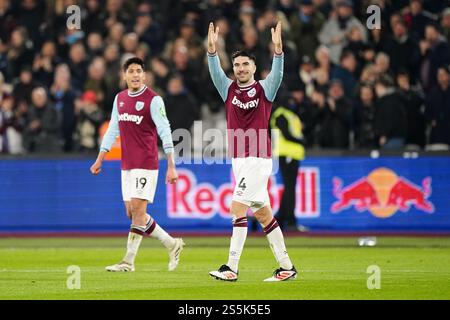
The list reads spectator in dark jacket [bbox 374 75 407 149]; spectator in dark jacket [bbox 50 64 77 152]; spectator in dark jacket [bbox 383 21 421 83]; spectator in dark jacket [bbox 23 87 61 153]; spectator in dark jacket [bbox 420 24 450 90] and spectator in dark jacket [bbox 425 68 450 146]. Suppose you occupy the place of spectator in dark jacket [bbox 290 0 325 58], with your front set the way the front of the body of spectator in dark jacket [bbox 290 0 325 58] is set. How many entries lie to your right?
2

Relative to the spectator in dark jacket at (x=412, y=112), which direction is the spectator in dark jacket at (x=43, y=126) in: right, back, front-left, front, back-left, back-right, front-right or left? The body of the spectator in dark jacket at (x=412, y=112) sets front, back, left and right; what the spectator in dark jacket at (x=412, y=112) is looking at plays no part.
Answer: front-right

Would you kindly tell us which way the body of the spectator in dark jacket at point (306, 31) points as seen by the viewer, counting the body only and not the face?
toward the camera

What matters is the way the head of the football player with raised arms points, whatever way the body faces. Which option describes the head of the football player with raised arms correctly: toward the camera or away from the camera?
toward the camera

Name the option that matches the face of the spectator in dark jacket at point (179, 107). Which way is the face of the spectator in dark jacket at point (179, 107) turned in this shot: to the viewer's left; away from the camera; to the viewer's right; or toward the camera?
toward the camera

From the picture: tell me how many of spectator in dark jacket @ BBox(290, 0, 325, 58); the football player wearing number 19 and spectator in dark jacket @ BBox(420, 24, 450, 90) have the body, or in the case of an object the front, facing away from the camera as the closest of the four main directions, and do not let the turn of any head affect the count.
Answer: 0

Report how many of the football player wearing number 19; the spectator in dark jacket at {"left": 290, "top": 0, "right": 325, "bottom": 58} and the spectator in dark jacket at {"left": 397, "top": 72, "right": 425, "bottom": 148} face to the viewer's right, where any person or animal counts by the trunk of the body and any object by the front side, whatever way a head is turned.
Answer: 0

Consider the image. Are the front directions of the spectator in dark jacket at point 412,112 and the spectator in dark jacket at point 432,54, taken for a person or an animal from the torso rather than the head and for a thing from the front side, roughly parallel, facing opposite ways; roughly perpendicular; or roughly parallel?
roughly parallel

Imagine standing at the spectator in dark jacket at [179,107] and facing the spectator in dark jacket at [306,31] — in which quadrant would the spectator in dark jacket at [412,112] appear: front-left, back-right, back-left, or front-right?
front-right

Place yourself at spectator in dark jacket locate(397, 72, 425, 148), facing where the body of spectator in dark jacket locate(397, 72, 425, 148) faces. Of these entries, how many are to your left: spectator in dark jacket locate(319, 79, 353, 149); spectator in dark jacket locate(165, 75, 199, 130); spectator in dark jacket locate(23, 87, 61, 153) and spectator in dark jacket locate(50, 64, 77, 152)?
0

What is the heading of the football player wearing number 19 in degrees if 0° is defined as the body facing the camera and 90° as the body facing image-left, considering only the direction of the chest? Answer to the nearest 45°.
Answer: approximately 45°

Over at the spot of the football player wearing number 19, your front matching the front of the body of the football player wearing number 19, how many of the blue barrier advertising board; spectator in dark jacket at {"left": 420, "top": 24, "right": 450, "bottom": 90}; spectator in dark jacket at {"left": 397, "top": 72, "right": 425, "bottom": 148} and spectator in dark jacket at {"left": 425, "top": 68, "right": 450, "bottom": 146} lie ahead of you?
0

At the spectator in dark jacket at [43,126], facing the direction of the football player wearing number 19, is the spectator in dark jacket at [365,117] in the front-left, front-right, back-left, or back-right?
front-left

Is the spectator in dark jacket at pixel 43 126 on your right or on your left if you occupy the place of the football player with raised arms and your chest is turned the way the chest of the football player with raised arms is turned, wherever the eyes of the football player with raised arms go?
on your right

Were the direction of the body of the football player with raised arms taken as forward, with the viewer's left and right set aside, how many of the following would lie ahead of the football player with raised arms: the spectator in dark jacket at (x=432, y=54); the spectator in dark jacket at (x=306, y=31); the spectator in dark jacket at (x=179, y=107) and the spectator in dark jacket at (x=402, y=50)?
0

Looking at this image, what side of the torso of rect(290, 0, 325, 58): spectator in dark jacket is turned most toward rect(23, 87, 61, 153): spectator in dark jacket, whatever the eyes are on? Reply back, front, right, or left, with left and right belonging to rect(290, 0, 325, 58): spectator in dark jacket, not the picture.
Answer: right

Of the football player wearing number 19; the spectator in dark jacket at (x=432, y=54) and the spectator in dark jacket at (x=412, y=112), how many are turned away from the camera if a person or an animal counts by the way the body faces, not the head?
0

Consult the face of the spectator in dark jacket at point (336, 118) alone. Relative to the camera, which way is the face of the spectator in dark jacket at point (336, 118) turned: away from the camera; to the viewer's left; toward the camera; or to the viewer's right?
toward the camera

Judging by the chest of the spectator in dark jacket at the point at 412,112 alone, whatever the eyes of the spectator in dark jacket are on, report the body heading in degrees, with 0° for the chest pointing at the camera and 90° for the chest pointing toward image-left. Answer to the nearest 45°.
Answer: approximately 45°

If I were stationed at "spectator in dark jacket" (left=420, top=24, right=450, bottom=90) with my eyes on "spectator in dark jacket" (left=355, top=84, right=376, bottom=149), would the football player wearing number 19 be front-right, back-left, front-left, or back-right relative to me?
front-left
